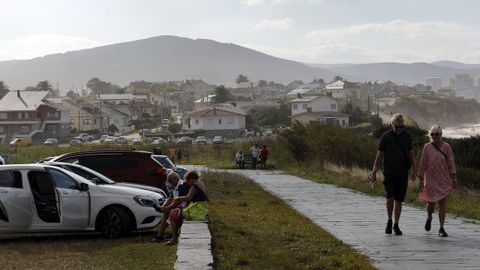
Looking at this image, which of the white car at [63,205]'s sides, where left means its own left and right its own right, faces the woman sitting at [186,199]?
front

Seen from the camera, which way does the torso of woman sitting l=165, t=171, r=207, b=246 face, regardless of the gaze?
to the viewer's left

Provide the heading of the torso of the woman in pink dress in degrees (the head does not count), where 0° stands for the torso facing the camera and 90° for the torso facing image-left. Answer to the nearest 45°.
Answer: approximately 0°

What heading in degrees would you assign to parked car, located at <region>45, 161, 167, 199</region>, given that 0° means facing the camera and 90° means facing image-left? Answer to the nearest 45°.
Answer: approximately 270°

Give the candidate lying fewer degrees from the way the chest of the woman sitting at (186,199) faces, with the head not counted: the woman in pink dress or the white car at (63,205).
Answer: the white car

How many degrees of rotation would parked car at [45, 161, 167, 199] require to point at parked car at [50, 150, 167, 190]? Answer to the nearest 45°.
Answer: approximately 90° to its left

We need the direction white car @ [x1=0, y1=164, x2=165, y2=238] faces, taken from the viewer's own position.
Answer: facing to the right of the viewer

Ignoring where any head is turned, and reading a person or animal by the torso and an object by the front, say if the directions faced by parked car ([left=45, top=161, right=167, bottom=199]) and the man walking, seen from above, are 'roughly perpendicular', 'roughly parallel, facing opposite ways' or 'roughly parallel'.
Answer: roughly perpendicular

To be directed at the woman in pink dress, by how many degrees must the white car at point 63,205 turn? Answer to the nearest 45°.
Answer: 0° — it already faces them
